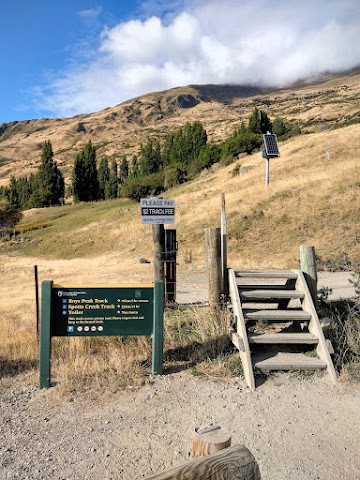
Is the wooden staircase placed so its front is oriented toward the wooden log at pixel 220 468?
yes

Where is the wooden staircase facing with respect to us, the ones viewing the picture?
facing the viewer

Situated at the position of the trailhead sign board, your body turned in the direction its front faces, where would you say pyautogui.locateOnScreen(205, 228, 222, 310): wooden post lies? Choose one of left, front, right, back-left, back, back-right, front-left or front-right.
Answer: front-left

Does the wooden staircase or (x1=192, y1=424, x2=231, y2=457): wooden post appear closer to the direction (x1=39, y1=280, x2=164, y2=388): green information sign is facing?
the wooden post

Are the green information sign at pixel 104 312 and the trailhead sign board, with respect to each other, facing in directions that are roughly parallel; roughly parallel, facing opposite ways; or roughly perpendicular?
roughly parallel

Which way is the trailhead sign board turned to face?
toward the camera

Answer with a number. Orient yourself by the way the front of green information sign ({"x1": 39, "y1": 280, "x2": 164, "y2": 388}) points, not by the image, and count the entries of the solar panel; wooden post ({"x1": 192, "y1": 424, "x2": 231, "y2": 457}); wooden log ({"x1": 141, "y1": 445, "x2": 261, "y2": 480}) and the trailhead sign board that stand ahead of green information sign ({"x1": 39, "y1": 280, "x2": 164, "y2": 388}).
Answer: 2

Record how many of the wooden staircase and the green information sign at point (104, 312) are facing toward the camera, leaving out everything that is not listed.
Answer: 2

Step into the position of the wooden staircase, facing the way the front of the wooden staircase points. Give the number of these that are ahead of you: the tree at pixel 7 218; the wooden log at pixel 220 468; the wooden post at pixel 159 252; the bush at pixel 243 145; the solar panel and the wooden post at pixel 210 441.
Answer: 2

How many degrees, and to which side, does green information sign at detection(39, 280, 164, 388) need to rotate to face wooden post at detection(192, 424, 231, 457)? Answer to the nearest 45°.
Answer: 0° — it already faces it

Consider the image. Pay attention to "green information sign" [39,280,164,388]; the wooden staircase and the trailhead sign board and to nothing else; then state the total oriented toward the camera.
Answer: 3

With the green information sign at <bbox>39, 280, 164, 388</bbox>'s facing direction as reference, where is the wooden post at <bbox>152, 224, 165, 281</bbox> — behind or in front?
behind

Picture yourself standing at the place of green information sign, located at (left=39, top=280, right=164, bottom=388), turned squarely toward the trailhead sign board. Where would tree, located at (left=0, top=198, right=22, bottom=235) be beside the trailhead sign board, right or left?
left

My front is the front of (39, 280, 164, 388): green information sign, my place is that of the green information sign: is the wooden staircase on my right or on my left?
on my left

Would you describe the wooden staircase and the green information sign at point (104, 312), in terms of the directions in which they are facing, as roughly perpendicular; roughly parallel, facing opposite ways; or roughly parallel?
roughly parallel

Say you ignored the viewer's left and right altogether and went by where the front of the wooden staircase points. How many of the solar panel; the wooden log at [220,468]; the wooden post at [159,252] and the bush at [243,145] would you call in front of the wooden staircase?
1
